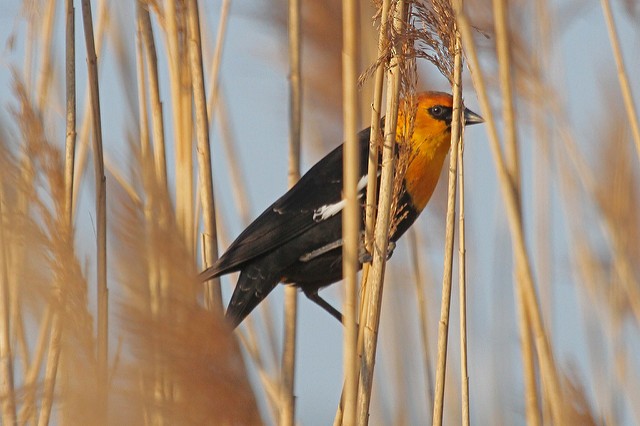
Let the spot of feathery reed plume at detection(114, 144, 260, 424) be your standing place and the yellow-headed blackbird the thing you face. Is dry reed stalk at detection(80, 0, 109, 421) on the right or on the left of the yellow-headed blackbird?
left

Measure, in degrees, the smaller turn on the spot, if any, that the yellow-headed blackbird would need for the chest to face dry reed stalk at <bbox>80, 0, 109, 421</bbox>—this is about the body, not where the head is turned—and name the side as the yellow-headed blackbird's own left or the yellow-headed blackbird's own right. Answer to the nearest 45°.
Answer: approximately 135° to the yellow-headed blackbird's own right

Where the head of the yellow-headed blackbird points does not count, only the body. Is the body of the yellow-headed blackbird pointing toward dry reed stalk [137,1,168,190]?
no

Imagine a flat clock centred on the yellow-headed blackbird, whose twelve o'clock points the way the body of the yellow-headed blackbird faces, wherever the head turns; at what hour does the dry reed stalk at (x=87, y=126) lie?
The dry reed stalk is roughly at 5 o'clock from the yellow-headed blackbird.

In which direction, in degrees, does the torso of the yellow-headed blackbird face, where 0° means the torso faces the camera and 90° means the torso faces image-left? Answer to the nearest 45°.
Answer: approximately 270°

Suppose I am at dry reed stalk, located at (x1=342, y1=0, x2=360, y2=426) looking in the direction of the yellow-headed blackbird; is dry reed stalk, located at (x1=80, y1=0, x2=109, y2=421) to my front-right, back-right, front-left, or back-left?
front-left

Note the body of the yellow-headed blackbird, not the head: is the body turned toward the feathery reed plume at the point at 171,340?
no

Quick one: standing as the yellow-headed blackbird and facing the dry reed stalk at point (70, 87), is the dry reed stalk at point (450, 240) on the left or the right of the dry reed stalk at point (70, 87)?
left

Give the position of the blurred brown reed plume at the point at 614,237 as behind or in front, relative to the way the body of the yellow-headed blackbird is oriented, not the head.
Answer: in front
